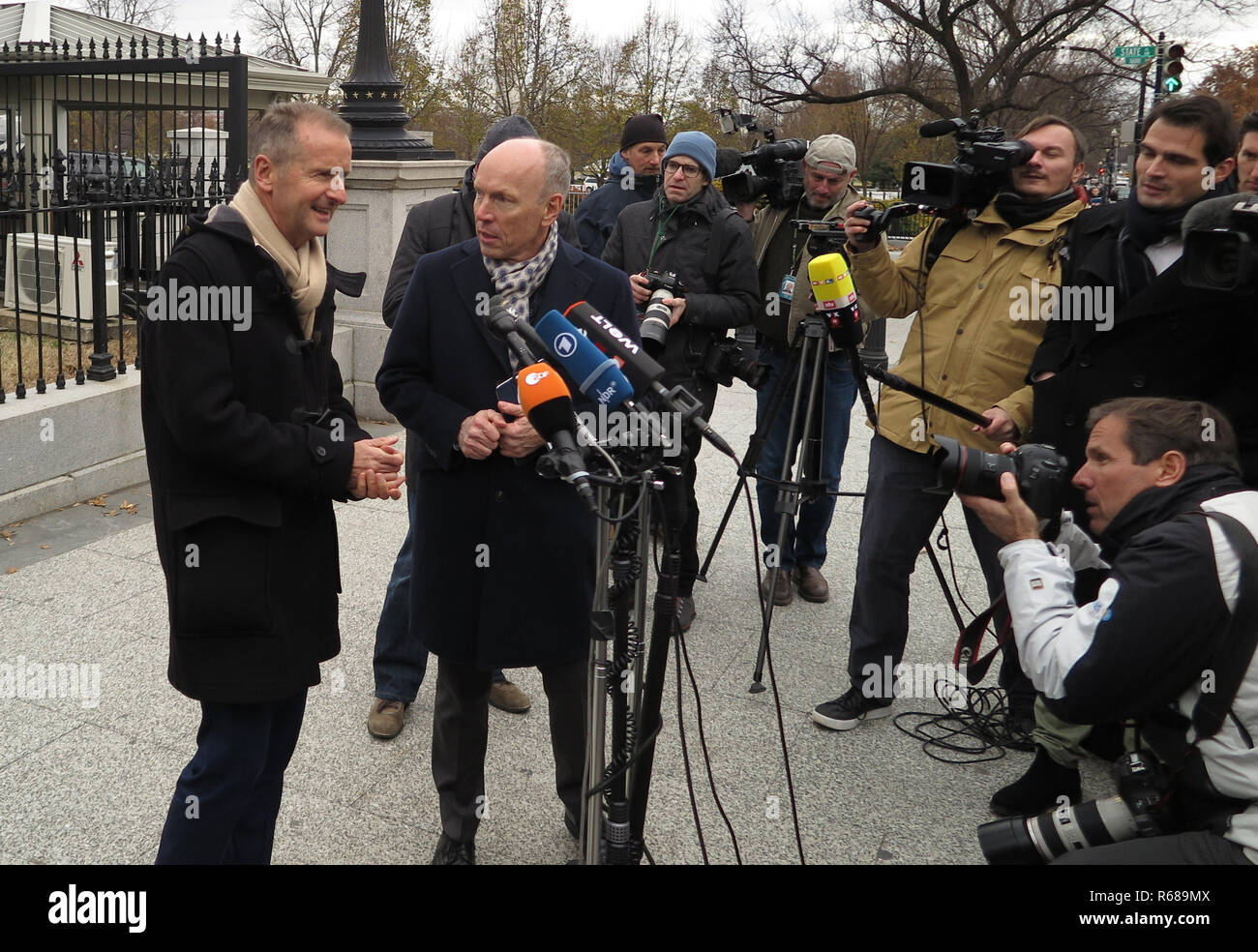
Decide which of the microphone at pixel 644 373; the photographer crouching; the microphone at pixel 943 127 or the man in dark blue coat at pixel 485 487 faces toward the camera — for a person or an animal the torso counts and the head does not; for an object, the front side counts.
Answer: the man in dark blue coat

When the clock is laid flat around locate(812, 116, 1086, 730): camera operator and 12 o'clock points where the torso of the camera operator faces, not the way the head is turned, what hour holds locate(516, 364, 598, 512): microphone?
The microphone is roughly at 11 o'clock from the camera operator.

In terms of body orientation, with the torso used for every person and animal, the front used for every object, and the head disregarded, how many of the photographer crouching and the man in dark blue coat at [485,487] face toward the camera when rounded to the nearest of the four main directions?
1

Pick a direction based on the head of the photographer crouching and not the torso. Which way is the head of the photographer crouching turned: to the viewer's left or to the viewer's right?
to the viewer's left

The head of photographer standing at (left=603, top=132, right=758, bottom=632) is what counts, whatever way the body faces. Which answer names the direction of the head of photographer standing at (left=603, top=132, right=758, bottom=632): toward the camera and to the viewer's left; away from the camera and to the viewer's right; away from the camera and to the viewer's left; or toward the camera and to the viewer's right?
toward the camera and to the viewer's left

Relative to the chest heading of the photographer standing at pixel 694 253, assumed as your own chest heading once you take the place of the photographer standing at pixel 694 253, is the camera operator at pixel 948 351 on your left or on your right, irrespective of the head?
on your left
